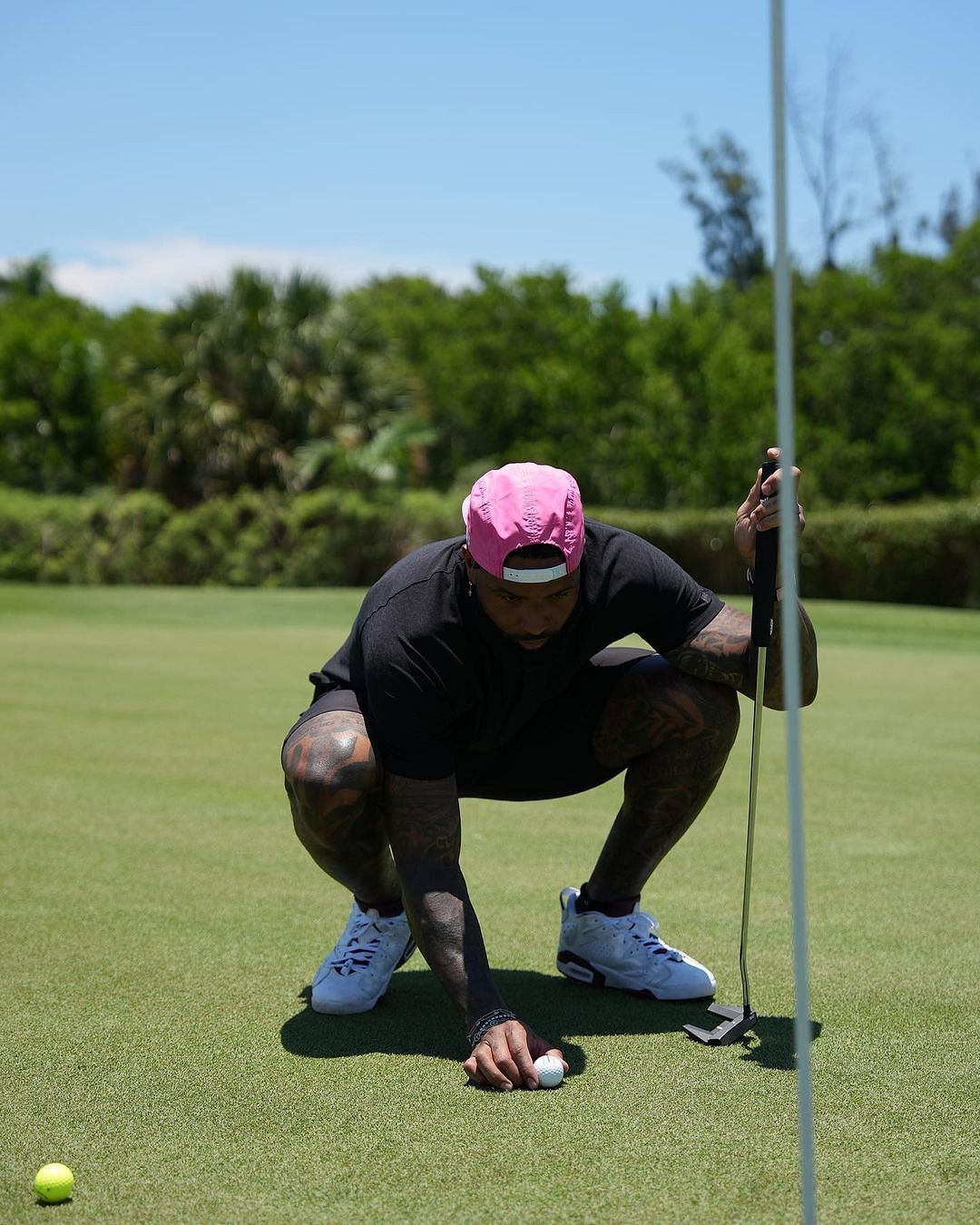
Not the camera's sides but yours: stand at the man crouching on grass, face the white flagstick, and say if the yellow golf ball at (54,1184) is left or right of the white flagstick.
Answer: right

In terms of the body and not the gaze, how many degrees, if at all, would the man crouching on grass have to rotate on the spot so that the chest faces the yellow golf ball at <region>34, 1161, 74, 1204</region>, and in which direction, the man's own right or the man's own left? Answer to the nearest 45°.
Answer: approximately 45° to the man's own right

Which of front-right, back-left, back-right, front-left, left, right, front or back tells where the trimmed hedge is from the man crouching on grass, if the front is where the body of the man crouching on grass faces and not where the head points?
back

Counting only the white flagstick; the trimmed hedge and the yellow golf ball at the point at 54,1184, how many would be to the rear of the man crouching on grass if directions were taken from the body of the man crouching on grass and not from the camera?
1

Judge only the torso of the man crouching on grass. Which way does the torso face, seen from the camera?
toward the camera

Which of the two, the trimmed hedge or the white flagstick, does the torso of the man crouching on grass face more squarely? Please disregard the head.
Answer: the white flagstick

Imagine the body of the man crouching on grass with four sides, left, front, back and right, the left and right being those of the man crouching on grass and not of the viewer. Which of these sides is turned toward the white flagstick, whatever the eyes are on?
front
